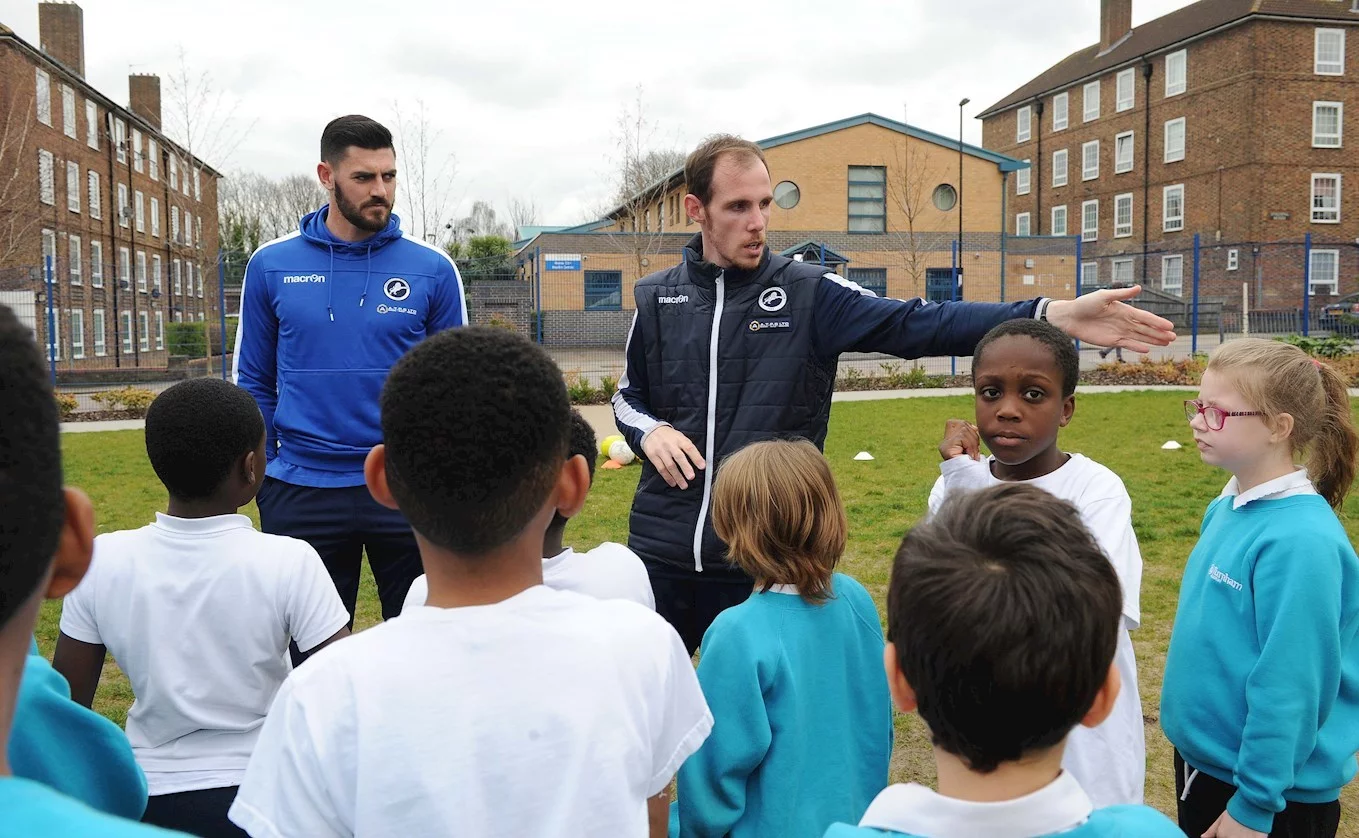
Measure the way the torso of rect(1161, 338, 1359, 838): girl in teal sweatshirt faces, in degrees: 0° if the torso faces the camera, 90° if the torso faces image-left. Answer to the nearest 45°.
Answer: approximately 45°

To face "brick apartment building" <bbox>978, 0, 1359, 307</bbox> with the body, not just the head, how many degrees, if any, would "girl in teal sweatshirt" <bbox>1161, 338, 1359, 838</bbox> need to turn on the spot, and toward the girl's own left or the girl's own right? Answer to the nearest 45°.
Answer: approximately 135° to the girl's own right

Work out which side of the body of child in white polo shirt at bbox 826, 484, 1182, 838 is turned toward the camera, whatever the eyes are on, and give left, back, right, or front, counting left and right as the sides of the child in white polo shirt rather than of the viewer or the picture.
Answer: back

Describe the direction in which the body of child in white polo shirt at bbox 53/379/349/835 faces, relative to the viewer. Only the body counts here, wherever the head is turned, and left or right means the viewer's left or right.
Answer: facing away from the viewer

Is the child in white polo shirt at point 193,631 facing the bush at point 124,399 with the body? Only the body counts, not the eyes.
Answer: yes

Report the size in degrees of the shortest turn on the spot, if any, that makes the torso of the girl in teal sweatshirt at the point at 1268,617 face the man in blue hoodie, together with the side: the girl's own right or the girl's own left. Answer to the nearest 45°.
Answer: approximately 45° to the girl's own right

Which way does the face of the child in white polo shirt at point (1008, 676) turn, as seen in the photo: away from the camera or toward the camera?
away from the camera

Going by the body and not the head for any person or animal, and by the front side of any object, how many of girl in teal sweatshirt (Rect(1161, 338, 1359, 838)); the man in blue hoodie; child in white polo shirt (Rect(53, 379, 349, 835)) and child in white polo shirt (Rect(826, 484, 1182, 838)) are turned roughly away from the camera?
2

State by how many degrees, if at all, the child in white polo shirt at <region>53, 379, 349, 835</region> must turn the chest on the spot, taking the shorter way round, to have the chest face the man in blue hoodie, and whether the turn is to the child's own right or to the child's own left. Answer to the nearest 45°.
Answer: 0° — they already face them
